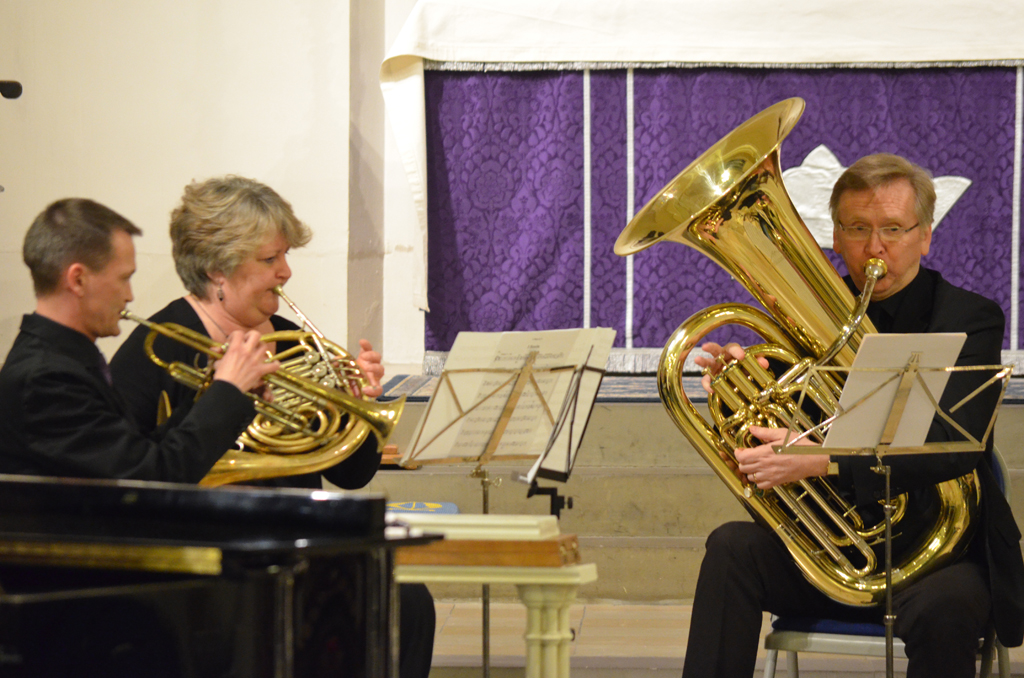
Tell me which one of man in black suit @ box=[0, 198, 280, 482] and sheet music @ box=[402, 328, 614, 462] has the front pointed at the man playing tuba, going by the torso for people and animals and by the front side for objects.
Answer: the man in black suit

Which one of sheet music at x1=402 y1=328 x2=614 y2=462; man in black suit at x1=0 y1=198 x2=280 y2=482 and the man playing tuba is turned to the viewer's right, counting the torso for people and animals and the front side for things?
the man in black suit

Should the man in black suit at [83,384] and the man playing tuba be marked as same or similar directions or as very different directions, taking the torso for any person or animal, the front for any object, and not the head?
very different directions

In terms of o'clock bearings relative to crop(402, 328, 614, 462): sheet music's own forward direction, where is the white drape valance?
The white drape valance is roughly at 2 o'clock from the sheet music.

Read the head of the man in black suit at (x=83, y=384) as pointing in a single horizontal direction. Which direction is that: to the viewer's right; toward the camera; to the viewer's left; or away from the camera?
to the viewer's right

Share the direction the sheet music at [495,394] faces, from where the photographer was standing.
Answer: facing away from the viewer and to the left of the viewer

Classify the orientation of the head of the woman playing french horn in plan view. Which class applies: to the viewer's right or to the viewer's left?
to the viewer's right

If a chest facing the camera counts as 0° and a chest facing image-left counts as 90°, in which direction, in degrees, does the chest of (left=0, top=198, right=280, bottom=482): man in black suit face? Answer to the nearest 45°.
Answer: approximately 270°

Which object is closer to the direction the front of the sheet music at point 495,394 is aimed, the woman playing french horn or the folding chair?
the woman playing french horn

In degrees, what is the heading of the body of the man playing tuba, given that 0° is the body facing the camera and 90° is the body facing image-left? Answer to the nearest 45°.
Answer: approximately 45°

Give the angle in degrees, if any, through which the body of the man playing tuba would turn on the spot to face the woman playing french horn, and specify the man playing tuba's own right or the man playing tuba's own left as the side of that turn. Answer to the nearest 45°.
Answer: approximately 45° to the man playing tuba's own right
